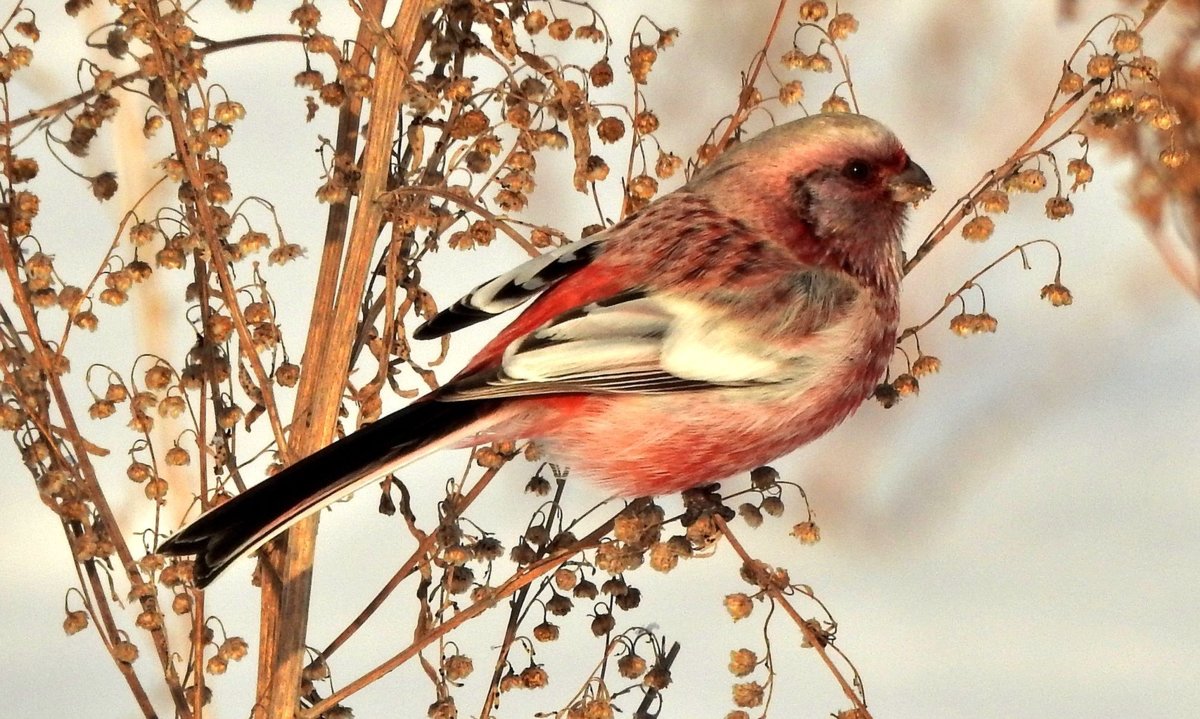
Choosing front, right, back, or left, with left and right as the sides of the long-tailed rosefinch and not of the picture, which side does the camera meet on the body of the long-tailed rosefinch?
right

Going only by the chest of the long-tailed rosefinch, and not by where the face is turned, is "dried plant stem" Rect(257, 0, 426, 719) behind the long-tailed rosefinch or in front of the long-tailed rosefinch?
behind

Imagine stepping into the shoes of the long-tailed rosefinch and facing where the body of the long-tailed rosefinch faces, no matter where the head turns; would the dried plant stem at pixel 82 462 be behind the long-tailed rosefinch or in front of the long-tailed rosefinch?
behind

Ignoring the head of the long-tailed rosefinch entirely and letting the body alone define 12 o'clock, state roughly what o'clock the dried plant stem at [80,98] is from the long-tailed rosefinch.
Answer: The dried plant stem is roughly at 5 o'clock from the long-tailed rosefinch.
